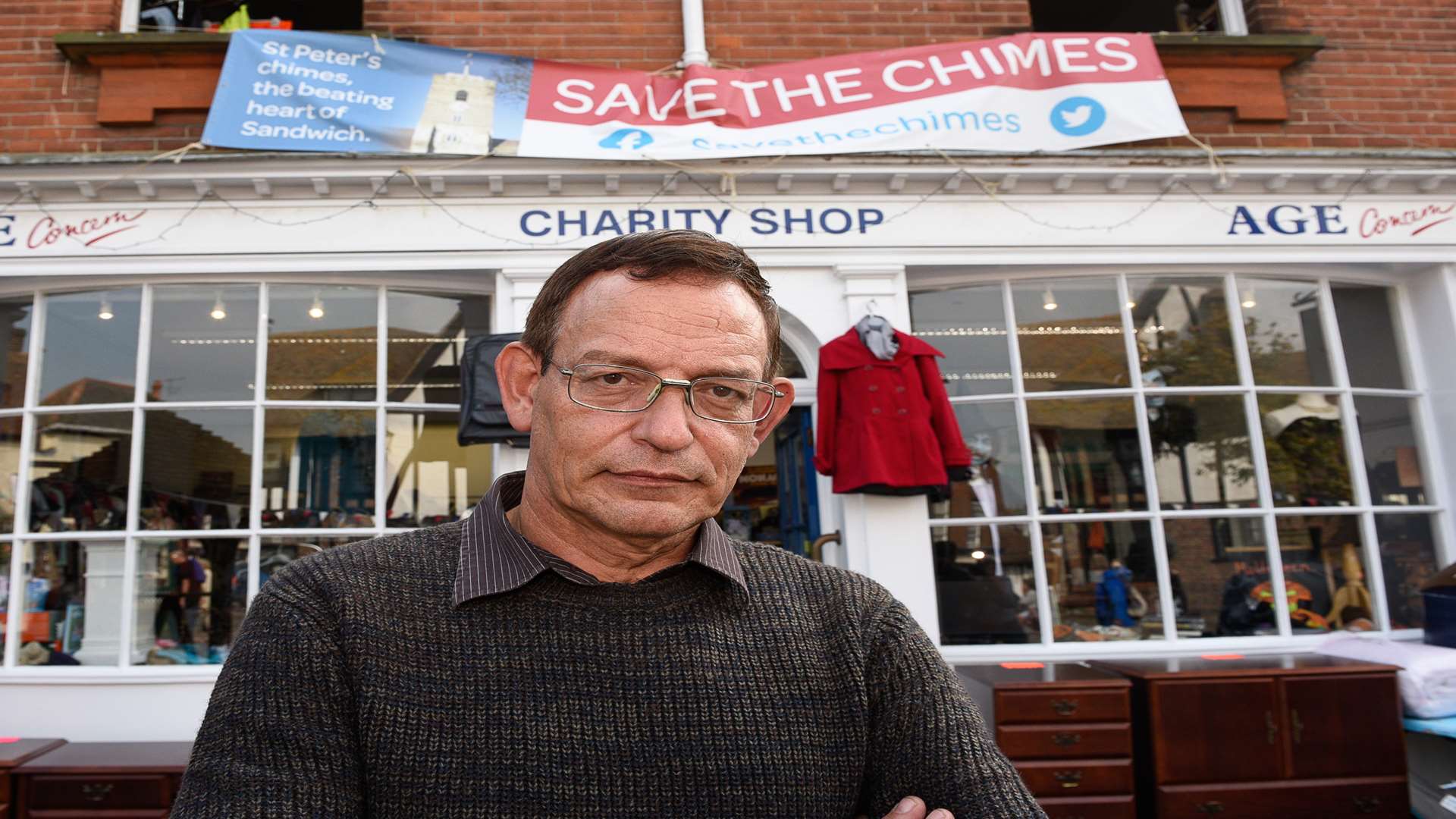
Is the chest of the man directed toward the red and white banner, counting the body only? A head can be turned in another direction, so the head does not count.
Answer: no

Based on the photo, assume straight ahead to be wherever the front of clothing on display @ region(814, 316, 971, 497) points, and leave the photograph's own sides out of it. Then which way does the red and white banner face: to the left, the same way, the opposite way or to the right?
the same way

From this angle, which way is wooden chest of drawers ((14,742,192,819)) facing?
toward the camera

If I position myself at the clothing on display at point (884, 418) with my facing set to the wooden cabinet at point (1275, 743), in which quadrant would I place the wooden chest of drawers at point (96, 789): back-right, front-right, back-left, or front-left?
back-right

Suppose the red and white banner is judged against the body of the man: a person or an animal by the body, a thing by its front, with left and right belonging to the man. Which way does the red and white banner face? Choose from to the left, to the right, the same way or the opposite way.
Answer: the same way

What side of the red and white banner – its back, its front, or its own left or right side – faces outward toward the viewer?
front

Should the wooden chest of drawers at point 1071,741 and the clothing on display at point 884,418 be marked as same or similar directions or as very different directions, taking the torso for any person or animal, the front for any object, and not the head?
same or similar directions

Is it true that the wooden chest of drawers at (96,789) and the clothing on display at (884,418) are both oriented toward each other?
no

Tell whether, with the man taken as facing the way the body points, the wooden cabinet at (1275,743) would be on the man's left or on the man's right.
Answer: on the man's left

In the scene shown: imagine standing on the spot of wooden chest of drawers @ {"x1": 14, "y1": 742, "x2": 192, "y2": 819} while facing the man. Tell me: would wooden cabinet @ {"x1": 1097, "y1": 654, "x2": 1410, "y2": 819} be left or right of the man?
left

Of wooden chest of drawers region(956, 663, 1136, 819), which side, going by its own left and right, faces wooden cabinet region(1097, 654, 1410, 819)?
left

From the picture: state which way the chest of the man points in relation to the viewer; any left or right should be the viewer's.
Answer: facing the viewer

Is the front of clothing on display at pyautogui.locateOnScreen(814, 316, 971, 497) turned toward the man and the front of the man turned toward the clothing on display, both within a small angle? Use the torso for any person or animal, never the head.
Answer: no

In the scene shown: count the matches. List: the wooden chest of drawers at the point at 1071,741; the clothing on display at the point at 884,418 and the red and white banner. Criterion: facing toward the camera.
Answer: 3
